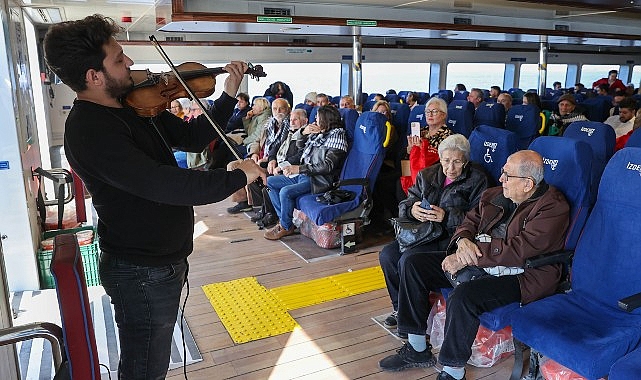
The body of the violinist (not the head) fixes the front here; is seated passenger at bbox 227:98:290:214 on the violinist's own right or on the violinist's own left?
on the violinist's own left

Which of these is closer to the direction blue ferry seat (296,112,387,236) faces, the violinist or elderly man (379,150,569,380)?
the violinist

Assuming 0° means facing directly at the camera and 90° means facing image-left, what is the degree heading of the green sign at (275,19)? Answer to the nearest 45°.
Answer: approximately 0°

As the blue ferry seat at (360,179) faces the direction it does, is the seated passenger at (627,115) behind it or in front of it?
behind

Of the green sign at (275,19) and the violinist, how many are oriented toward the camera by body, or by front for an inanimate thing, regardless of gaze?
1

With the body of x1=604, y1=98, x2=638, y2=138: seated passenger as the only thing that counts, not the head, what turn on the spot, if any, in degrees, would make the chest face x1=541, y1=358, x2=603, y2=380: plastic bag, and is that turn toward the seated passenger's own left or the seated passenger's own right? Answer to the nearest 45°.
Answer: approximately 45° to the seated passenger's own left

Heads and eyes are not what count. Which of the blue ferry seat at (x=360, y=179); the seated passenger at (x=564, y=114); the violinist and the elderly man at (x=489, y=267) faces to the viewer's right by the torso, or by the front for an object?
the violinist

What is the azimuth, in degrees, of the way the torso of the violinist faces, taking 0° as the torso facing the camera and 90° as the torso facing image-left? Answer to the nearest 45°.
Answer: approximately 270°

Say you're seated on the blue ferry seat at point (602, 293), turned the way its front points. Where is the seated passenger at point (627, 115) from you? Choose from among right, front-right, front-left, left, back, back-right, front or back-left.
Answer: back-right

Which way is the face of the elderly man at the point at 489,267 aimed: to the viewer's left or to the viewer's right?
to the viewer's left

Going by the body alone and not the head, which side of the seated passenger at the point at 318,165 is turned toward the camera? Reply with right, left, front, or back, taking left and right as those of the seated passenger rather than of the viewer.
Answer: left

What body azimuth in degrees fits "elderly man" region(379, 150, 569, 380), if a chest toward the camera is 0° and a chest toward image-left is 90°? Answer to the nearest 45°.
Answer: approximately 45°
